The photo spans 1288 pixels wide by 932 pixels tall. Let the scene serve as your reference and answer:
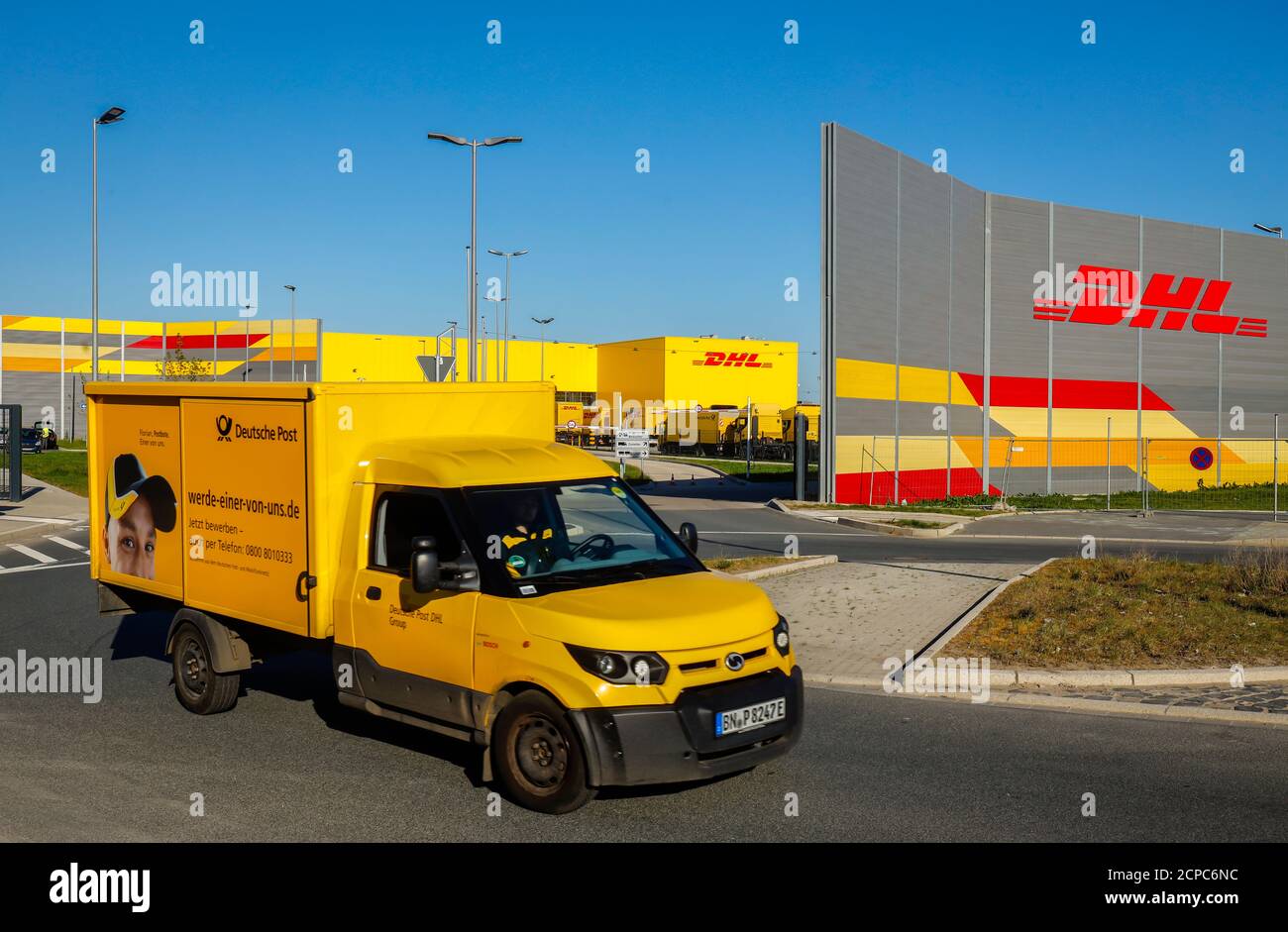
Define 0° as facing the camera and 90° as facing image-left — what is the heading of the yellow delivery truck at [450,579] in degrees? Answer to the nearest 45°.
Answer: approximately 315°

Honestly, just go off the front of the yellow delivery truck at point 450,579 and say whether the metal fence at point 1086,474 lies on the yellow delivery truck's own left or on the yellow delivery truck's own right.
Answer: on the yellow delivery truck's own left

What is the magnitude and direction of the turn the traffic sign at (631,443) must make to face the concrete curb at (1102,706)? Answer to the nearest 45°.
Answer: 0° — it already faces it

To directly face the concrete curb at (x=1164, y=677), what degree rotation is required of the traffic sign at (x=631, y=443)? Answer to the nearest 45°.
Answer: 0° — it already faces it

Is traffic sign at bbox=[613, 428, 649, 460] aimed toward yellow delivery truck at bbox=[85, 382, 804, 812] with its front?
yes

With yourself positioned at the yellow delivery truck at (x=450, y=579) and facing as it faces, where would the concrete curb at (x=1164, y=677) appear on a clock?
The concrete curb is roughly at 10 o'clock from the yellow delivery truck.

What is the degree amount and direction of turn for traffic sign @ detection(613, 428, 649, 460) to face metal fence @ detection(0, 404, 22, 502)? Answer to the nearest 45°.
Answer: approximately 90° to its right

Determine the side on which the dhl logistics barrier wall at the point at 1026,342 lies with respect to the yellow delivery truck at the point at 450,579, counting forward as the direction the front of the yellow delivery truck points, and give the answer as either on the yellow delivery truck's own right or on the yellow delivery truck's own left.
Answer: on the yellow delivery truck's own left

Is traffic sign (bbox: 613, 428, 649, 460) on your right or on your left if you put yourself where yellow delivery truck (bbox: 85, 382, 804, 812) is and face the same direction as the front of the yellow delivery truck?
on your left

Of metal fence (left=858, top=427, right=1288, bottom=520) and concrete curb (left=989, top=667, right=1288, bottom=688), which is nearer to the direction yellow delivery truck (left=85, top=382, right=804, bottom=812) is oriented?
the concrete curb

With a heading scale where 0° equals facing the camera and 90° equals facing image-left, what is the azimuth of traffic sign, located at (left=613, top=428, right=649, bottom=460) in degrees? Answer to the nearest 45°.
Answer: approximately 0°
